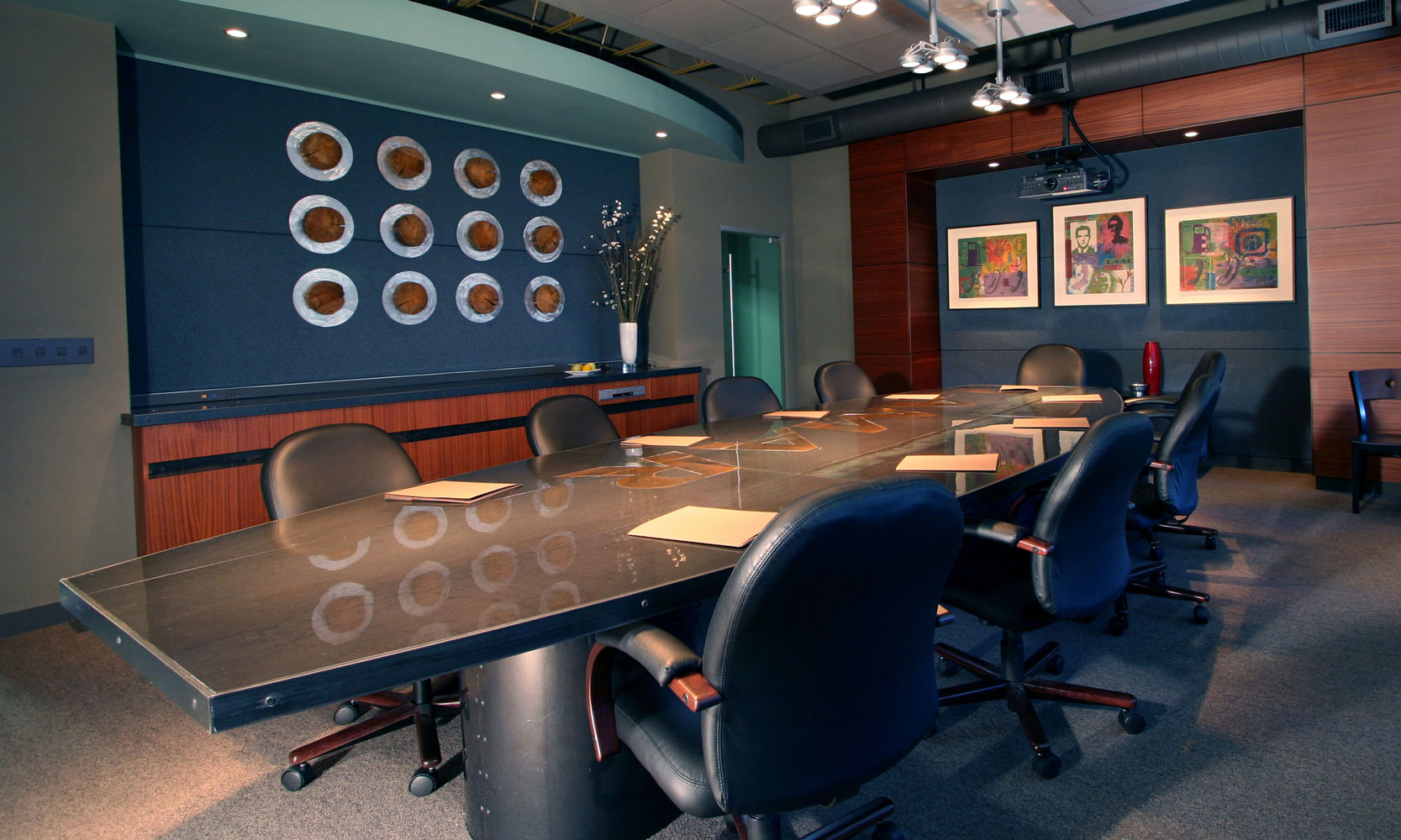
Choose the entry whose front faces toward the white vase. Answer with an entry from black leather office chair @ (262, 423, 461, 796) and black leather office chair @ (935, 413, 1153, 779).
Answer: black leather office chair @ (935, 413, 1153, 779)

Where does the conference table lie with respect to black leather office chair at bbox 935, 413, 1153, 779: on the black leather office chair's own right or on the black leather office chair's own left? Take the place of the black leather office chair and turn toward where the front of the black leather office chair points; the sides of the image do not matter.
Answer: on the black leather office chair's own left

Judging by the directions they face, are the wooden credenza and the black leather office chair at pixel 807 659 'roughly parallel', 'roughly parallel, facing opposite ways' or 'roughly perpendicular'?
roughly parallel, facing opposite ways

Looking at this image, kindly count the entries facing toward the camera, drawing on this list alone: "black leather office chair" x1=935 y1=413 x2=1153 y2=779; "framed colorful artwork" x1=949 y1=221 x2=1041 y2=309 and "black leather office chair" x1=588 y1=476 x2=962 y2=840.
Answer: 1

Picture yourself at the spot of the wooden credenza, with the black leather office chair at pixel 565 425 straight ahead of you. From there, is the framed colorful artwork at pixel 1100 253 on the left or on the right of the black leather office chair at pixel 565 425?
left

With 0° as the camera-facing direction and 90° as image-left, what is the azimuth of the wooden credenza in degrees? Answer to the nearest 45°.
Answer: approximately 315°

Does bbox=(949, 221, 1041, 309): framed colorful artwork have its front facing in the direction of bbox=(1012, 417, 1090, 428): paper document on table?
yes

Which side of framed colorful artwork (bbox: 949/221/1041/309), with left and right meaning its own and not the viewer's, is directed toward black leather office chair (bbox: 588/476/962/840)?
front

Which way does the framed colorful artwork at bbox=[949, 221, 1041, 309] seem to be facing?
toward the camera

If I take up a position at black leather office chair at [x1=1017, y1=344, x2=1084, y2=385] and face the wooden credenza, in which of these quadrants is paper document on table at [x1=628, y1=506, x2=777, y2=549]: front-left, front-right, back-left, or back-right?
front-left

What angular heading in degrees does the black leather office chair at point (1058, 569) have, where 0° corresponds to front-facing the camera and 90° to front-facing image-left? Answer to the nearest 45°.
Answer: approximately 135°

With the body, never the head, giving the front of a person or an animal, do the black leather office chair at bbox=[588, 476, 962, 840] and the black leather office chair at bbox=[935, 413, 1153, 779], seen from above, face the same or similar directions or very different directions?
same or similar directions

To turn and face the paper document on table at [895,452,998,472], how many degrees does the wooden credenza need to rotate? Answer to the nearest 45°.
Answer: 0° — it already faces it

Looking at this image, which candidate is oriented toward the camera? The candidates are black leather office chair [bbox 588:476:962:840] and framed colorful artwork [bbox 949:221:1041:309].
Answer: the framed colorful artwork

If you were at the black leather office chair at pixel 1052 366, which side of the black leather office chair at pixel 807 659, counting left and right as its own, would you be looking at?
right

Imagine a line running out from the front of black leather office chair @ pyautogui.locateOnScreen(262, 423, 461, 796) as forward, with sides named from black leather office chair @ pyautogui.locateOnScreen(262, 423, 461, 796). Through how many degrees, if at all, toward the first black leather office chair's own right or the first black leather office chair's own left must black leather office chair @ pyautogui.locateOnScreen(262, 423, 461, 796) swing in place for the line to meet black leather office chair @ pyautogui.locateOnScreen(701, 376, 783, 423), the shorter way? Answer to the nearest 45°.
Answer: approximately 90° to the first black leather office chair's own left
